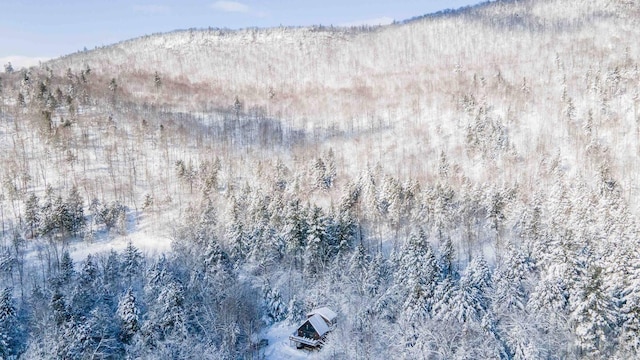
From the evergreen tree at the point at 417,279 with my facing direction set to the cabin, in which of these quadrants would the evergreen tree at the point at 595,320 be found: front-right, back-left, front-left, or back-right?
back-left

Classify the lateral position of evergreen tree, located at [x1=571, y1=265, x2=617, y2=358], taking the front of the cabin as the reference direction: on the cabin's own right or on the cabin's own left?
on the cabin's own left

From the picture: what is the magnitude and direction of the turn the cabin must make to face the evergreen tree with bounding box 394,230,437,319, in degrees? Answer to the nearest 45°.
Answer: approximately 135° to its left

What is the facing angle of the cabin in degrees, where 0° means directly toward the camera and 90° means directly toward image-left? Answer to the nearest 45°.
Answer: approximately 45°

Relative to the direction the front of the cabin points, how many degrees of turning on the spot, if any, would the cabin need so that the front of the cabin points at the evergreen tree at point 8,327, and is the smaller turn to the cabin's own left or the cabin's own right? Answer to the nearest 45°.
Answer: approximately 45° to the cabin's own right
